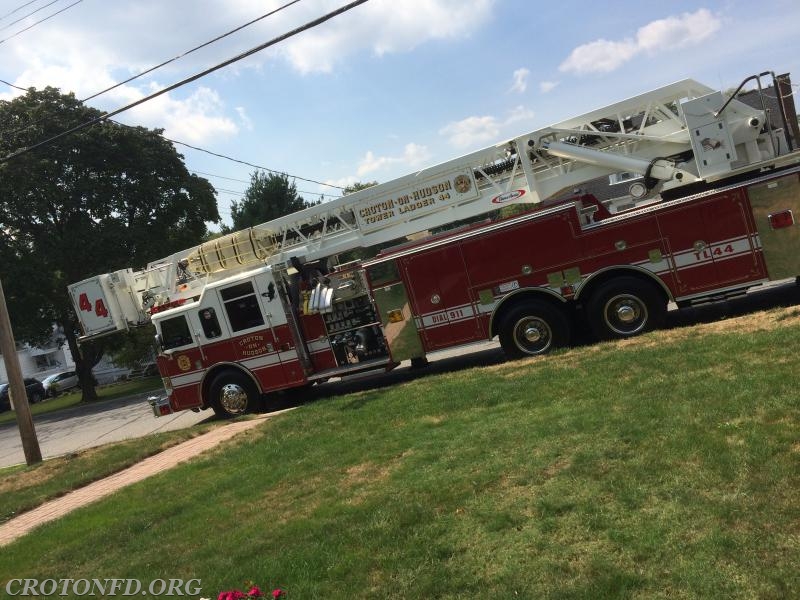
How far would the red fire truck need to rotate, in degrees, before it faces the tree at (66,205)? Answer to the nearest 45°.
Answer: approximately 45° to its right

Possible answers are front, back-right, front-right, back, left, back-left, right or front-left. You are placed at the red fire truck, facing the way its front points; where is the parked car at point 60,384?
front-right

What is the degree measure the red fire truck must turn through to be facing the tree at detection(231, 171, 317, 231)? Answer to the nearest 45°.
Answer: approximately 90° to its right

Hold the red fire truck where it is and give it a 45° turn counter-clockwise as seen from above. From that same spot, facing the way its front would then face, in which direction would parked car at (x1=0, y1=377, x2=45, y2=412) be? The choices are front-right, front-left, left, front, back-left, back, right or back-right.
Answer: right

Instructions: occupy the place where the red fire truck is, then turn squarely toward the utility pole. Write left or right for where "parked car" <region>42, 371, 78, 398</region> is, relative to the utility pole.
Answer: right

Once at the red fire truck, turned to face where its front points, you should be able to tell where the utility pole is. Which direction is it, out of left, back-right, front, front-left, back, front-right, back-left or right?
front

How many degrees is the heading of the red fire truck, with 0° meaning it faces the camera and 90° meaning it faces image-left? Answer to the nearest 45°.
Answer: approximately 90°
